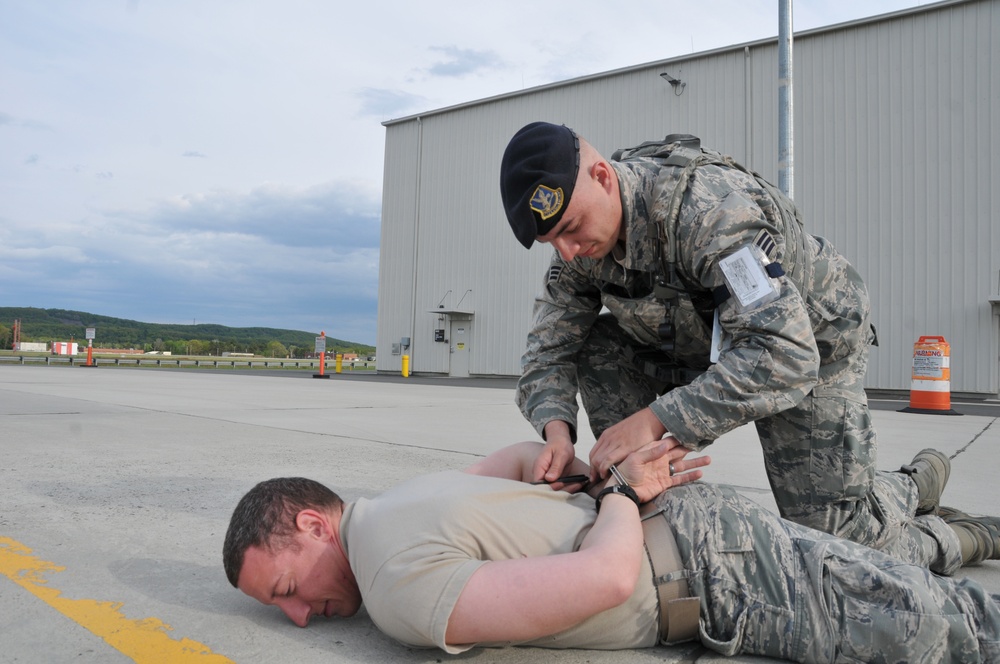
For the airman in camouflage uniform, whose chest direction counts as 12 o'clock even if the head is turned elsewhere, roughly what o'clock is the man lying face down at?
The man lying face down is roughly at 11 o'clock from the airman in camouflage uniform.

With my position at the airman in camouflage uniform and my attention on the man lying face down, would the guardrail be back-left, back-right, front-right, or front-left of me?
back-right

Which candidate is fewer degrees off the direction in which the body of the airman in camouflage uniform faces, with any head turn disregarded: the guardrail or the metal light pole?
the guardrail

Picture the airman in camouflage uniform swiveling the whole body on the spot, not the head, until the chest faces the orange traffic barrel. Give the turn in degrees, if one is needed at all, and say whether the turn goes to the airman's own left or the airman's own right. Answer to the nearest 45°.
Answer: approximately 135° to the airman's own right

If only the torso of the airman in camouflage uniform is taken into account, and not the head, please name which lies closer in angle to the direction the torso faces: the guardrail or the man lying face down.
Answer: the man lying face down

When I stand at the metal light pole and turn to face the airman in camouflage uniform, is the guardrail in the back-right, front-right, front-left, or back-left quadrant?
back-right

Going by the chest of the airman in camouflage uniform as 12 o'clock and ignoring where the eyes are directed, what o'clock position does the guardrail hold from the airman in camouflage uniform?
The guardrail is roughly at 3 o'clock from the airman in camouflage uniform.

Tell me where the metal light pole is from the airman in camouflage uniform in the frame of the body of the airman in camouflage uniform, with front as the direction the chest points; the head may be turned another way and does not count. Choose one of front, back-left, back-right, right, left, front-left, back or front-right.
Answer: back-right

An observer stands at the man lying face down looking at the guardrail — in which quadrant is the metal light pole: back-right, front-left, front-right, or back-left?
front-right

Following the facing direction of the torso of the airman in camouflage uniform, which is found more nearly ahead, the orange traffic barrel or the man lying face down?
the man lying face down

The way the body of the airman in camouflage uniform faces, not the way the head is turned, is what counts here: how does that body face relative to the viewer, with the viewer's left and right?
facing the viewer and to the left of the viewer
